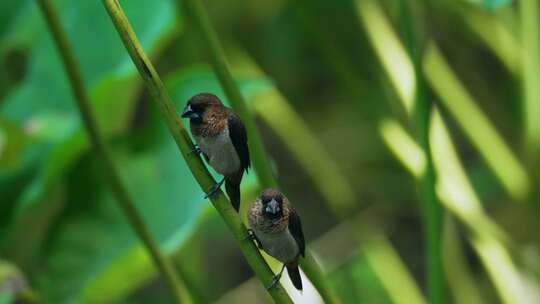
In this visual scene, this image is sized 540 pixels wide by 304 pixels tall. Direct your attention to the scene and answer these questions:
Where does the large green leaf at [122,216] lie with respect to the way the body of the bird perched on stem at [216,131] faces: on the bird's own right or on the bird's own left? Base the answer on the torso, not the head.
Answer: on the bird's own right

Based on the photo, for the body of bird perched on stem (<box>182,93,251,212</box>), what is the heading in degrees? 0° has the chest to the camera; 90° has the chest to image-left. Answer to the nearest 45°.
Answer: approximately 45°

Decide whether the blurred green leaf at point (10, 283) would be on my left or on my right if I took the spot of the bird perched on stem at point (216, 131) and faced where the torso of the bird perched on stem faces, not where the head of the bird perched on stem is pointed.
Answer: on my right

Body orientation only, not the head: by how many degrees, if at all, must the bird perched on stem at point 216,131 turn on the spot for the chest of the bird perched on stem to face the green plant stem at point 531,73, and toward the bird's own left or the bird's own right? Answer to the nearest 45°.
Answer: approximately 180°
